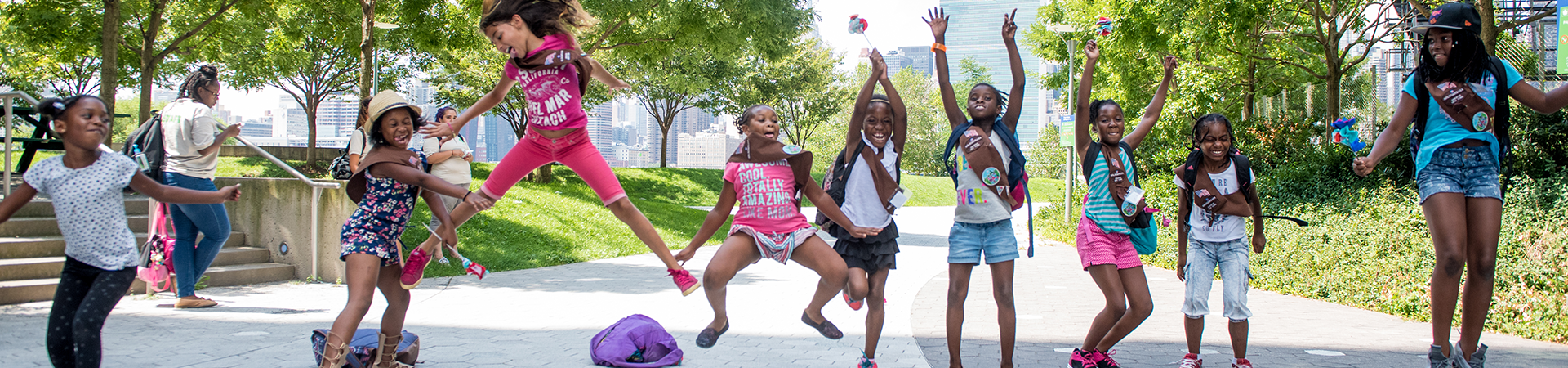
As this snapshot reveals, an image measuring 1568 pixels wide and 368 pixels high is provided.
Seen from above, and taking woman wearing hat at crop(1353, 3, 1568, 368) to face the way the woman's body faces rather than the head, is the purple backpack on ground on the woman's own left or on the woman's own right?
on the woman's own right

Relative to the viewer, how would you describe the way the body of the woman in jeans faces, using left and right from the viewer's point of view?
facing to the right of the viewer

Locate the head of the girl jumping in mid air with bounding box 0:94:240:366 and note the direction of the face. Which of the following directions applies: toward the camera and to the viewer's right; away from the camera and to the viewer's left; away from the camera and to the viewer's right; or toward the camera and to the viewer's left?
toward the camera and to the viewer's right

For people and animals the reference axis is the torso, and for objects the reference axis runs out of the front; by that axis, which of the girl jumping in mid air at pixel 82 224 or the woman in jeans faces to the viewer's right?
the woman in jeans

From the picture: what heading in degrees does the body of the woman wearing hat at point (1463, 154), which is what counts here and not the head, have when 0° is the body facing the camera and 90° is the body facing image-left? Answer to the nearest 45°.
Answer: approximately 0°

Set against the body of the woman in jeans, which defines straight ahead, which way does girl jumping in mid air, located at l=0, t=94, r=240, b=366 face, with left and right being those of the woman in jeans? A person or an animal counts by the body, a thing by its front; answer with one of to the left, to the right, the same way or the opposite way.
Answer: to the right

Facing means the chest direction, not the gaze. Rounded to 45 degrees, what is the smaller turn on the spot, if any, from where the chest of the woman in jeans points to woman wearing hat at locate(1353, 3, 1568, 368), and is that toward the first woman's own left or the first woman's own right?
approximately 45° to the first woman's own right

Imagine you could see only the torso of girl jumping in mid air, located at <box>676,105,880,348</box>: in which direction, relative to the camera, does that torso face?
toward the camera

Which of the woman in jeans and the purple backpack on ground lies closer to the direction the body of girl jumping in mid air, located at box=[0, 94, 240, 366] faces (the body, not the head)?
the purple backpack on ground

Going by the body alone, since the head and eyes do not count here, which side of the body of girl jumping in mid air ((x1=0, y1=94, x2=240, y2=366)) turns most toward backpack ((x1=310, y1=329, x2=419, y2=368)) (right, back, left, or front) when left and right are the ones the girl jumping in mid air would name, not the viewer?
left

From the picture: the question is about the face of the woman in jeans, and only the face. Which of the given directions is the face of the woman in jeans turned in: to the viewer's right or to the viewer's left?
to the viewer's right

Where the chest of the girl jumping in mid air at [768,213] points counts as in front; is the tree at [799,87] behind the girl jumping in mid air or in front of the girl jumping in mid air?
behind

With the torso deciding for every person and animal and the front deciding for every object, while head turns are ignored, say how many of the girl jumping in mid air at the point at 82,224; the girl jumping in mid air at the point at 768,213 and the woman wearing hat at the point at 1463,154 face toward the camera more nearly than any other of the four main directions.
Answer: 3

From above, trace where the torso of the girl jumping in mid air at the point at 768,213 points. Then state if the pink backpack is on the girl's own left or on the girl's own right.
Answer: on the girl's own right

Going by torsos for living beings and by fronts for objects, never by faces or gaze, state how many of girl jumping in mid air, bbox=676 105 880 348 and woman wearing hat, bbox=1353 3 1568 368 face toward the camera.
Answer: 2
